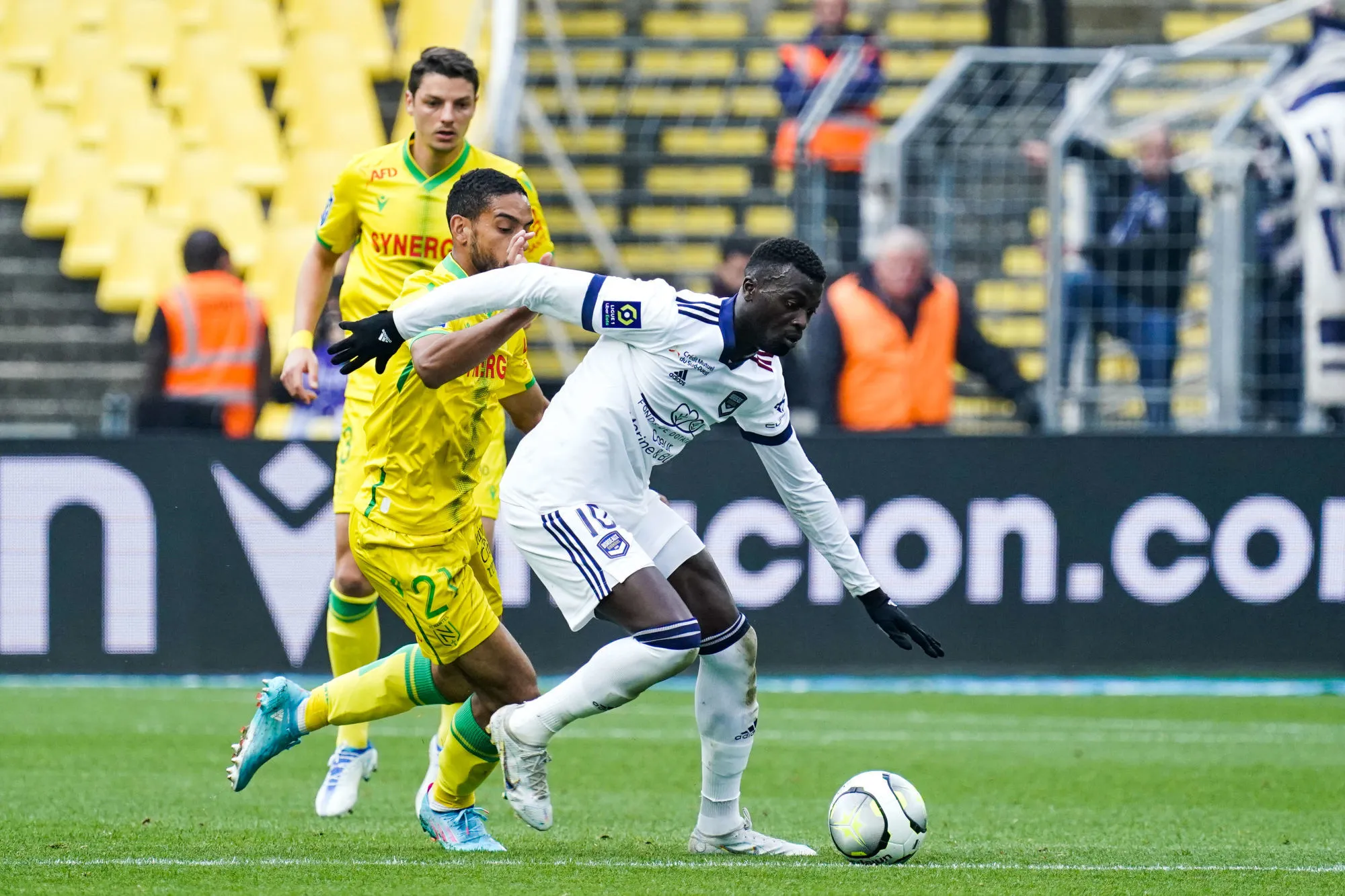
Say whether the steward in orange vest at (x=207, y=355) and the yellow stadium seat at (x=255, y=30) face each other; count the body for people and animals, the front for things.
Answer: yes

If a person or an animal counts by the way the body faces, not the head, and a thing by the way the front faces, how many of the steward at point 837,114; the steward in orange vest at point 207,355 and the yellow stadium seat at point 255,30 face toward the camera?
2

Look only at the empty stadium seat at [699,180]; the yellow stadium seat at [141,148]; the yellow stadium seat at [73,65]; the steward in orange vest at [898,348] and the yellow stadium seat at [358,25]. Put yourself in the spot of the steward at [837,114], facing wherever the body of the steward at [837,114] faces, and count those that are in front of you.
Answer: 1

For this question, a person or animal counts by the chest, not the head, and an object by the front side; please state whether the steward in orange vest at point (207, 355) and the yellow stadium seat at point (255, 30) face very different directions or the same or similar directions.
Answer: very different directions

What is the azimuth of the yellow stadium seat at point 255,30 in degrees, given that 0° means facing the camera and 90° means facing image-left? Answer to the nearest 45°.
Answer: approximately 0°

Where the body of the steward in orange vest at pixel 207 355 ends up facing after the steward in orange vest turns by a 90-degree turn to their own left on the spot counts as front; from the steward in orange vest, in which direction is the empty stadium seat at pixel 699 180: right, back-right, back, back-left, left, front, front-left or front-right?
back-right

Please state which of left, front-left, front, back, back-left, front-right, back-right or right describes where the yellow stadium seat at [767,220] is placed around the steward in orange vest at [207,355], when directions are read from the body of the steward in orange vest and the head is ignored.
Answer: front-right

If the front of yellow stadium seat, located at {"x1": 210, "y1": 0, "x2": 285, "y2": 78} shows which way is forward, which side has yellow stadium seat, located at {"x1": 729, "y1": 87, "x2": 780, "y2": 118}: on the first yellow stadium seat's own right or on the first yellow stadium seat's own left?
on the first yellow stadium seat's own left

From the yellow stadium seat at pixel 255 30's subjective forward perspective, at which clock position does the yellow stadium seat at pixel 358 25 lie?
the yellow stadium seat at pixel 358 25 is roughly at 10 o'clock from the yellow stadium seat at pixel 255 30.

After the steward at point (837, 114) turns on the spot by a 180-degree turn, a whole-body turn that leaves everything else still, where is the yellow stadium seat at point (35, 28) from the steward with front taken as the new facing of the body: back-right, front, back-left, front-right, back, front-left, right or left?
front-left

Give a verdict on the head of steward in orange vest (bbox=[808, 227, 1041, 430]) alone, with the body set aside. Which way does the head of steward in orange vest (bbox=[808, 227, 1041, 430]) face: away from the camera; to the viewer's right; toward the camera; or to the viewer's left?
toward the camera

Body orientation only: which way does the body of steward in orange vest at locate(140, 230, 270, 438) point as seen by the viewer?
away from the camera

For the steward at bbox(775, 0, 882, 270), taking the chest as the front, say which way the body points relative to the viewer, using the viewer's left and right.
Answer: facing the viewer

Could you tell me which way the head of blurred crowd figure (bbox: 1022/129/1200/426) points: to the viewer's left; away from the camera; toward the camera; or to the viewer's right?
toward the camera

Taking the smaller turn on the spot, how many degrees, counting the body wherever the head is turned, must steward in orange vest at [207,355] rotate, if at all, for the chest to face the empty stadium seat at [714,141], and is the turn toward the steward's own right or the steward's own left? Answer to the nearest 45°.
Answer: approximately 45° to the steward's own right

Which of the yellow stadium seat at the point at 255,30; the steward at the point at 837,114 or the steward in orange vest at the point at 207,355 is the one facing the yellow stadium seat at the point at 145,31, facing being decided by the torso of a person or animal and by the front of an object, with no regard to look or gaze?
the steward in orange vest

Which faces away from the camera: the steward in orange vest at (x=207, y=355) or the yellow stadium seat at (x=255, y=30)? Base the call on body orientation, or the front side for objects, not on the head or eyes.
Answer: the steward in orange vest

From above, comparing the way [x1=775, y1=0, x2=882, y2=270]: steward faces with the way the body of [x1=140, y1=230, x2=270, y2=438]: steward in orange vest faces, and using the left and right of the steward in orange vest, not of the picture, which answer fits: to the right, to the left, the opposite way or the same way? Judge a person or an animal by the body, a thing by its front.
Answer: the opposite way
